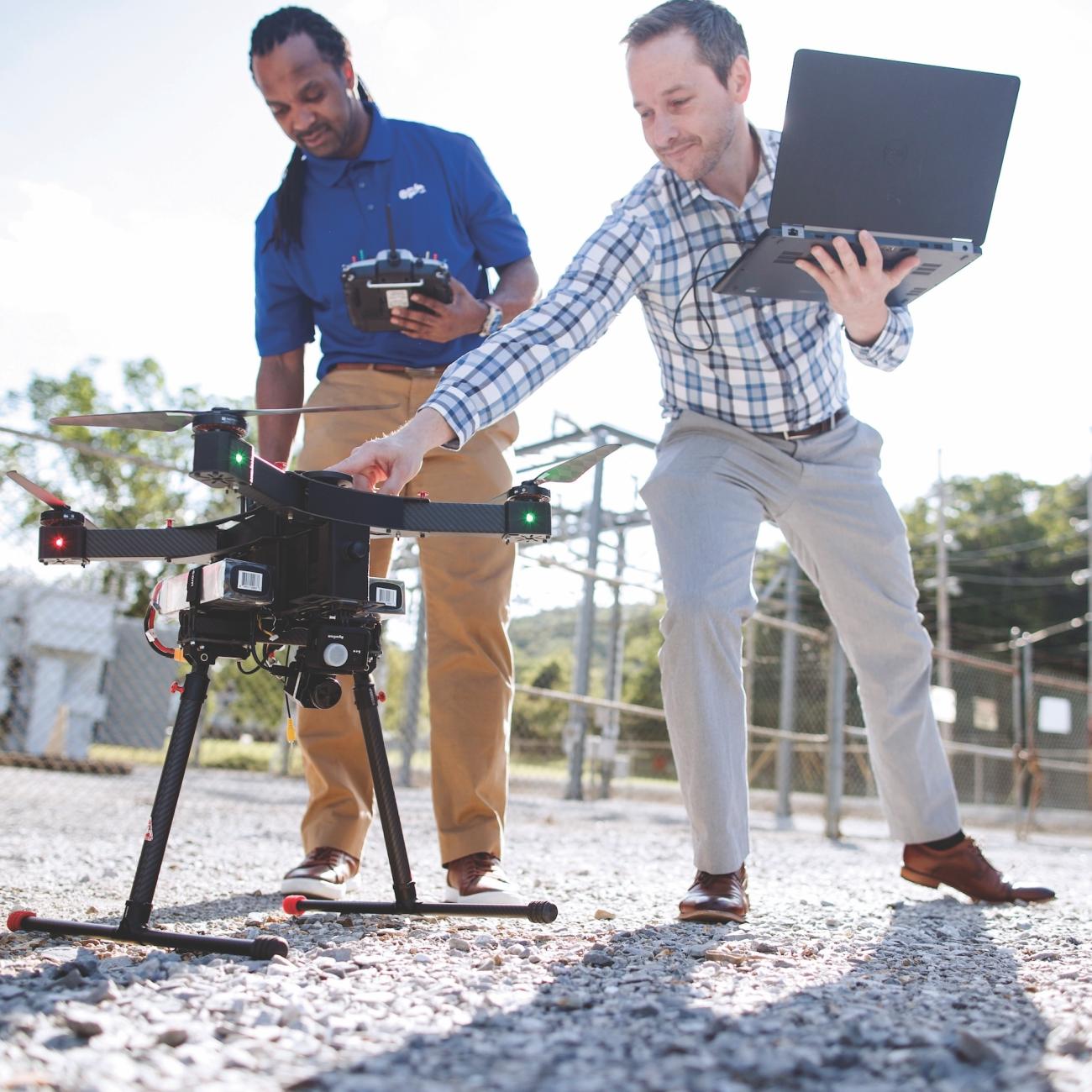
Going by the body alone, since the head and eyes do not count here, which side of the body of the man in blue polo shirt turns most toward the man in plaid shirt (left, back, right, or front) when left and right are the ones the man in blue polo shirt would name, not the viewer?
left

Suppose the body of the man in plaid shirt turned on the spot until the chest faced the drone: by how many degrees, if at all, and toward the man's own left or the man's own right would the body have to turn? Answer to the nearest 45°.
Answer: approximately 45° to the man's own right

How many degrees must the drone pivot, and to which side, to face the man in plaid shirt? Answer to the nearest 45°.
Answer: approximately 90° to its left

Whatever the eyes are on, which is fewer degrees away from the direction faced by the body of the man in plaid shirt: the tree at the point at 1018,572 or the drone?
the drone

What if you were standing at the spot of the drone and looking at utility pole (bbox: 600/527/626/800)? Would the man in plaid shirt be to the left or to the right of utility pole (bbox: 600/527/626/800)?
right
